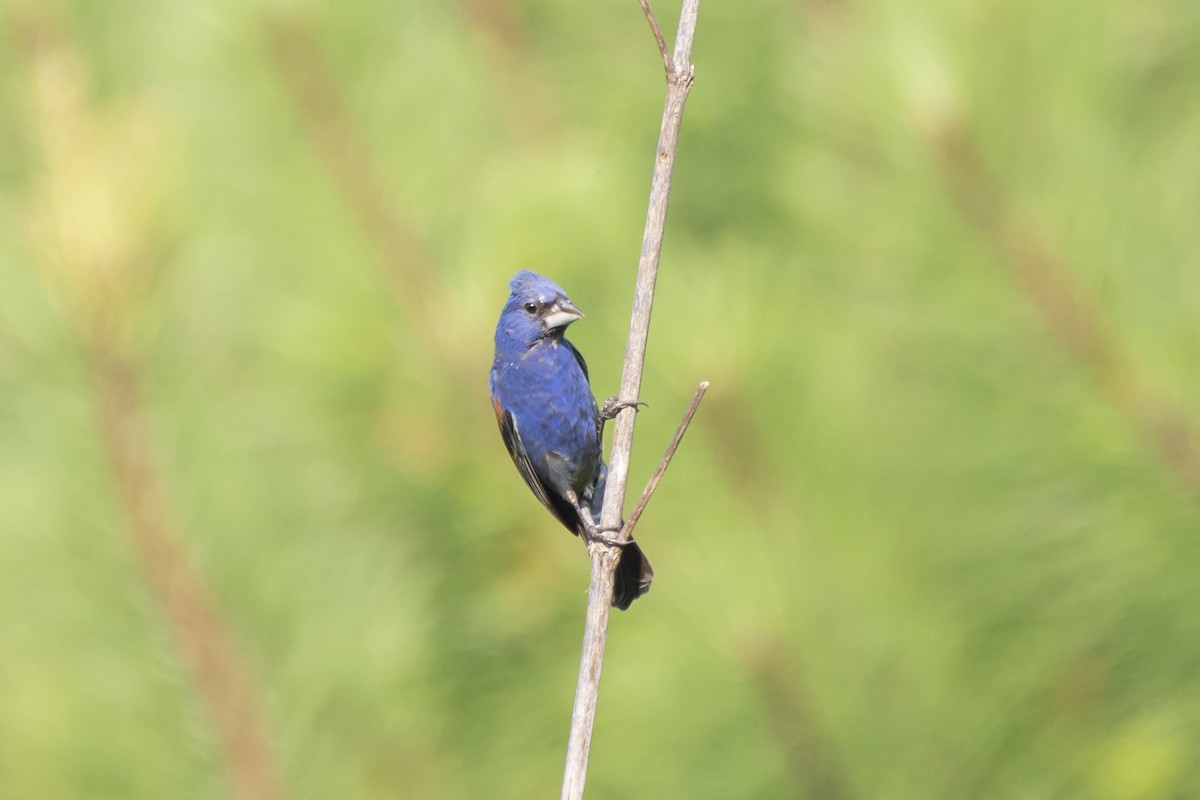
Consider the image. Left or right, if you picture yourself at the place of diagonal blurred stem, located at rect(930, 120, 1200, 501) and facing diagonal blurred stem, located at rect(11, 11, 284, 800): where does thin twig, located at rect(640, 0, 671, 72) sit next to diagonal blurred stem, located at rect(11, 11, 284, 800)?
left

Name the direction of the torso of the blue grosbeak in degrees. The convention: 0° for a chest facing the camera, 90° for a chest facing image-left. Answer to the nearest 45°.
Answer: approximately 315°
